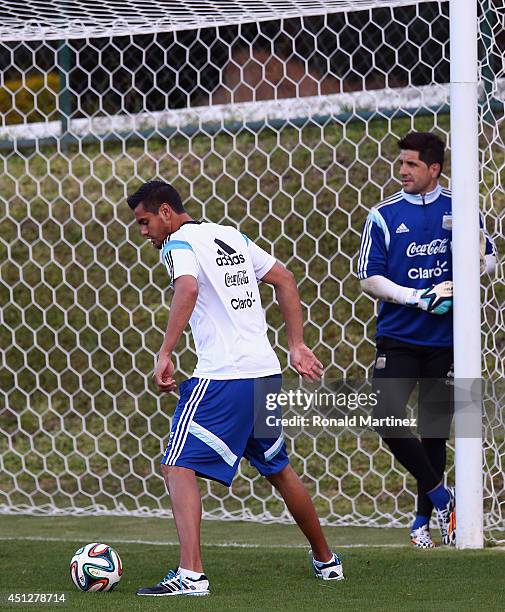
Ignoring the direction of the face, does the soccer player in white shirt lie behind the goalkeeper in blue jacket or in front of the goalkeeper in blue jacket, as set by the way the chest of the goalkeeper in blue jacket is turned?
in front

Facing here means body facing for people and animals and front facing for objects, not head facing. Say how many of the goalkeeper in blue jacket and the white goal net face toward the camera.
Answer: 2

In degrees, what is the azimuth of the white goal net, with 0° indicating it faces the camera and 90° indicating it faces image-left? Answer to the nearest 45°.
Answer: approximately 0°

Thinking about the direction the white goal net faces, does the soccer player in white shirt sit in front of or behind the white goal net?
in front

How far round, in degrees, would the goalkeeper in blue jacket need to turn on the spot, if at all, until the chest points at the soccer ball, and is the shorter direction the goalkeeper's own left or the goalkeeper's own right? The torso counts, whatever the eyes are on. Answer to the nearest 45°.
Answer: approximately 45° to the goalkeeper's own right

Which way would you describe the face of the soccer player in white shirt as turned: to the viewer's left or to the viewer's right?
to the viewer's left

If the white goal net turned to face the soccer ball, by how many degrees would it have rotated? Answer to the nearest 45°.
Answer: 0° — it already faces it

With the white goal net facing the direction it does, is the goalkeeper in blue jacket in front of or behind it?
in front

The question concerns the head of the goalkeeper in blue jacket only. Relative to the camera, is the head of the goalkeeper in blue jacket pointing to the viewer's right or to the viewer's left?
to the viewer's left
